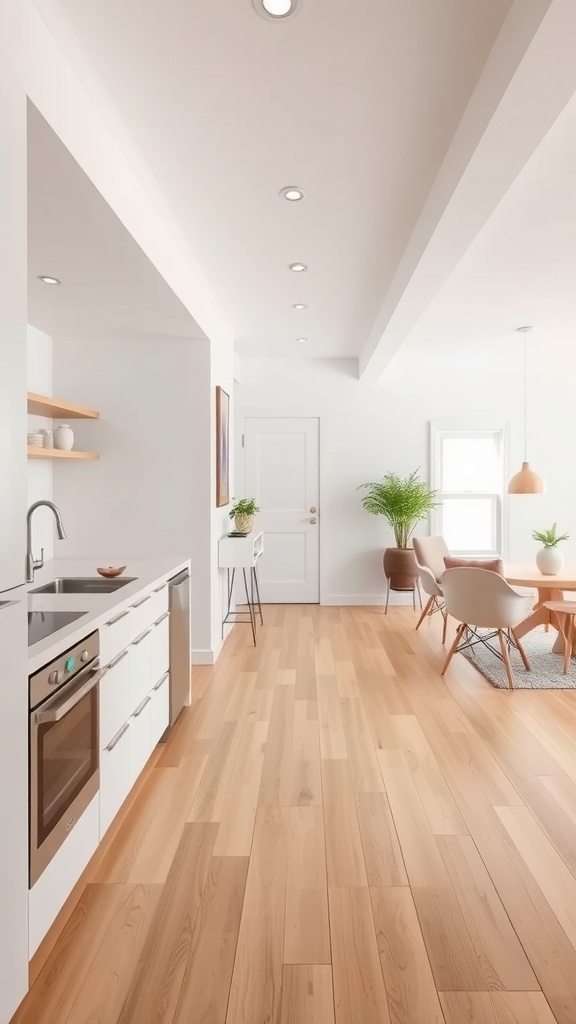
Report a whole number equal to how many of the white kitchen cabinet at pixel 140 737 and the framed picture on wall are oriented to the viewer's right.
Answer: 2

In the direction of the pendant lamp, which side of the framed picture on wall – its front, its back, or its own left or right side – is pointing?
front

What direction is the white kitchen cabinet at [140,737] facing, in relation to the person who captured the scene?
facing to the right of the viewer

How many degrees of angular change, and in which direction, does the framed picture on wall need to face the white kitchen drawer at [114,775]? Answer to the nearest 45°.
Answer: approximately 90° to its right

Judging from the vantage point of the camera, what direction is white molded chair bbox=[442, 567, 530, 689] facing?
facing away from the viewer and to the right of the viewer

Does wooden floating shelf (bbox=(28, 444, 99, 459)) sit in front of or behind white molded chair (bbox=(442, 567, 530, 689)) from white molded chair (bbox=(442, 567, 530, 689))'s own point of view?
behind

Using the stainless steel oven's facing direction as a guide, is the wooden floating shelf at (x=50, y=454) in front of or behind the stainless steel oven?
behind

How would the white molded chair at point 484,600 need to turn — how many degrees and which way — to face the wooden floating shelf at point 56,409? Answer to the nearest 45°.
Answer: approximately 135° to its left

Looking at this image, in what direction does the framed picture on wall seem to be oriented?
to the viewer's right
